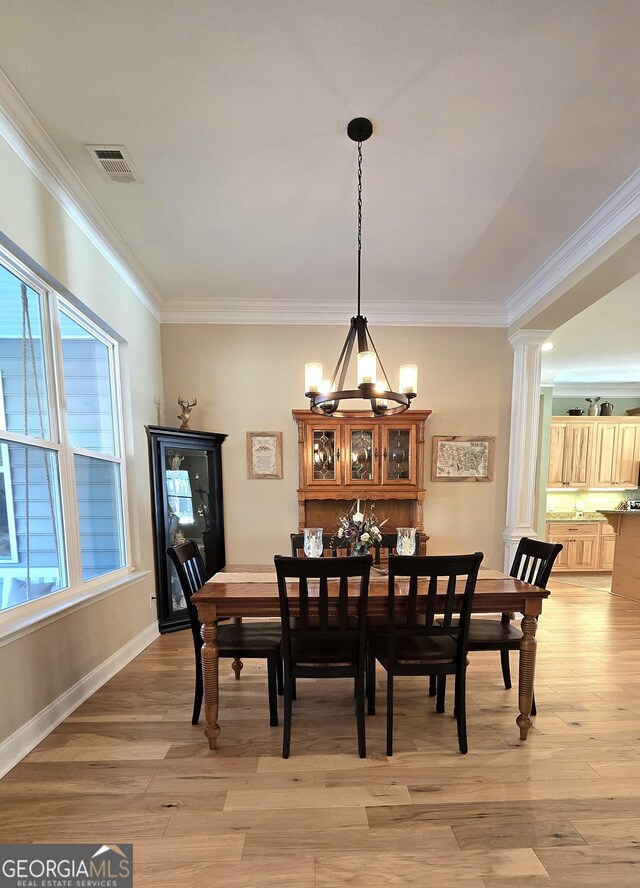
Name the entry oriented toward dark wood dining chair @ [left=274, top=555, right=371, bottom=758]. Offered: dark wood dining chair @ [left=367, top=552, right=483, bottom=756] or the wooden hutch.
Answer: the wooden hutch

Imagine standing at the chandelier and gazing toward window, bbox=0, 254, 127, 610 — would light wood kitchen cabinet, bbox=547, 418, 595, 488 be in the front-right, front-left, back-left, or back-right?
back-right

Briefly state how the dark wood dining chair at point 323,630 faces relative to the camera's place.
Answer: facing away from the viewer

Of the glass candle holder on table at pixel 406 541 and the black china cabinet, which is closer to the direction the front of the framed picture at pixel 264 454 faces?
the glass candle holder on table

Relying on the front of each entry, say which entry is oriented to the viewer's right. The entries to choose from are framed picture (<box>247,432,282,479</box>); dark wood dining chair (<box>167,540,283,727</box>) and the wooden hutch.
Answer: the dark wood dining chair

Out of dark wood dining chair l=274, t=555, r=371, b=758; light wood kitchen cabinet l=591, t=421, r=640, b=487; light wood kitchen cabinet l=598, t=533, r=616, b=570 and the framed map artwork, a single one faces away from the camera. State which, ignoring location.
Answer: the dark wood dining chair

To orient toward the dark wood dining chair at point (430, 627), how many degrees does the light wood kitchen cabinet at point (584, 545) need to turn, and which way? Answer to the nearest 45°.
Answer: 0° — it already faces it

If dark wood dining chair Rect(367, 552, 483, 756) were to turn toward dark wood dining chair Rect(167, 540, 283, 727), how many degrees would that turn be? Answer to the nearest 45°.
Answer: approximately 90° to its left

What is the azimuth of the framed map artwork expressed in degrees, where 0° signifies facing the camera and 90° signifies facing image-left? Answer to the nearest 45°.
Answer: approximately 0°

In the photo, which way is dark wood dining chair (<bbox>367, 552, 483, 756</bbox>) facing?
away from the camera

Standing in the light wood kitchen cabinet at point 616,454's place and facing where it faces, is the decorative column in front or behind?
in front

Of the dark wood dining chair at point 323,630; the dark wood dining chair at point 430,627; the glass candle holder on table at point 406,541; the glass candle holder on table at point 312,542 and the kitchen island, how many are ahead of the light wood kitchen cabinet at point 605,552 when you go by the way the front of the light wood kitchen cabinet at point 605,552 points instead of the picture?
5
